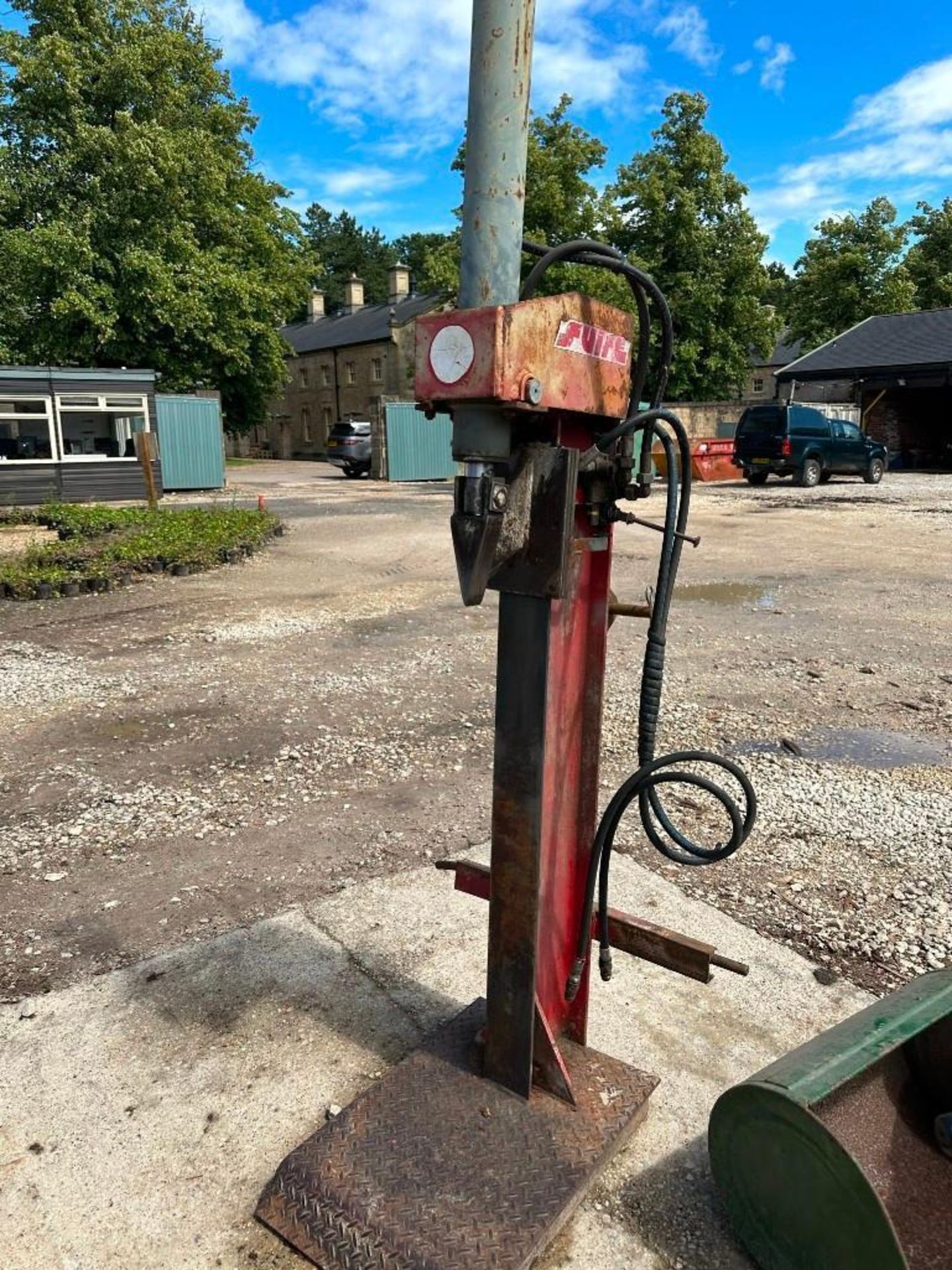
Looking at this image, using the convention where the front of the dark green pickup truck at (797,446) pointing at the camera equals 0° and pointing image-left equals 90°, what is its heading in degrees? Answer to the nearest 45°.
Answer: approximately 225°

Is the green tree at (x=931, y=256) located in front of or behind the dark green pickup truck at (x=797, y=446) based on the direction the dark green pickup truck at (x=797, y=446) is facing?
in front

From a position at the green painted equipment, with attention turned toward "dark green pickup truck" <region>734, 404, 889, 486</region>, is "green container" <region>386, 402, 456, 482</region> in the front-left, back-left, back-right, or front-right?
front-left

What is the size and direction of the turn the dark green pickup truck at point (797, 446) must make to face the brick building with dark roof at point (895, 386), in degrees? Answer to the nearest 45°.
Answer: approximately 45° to its left

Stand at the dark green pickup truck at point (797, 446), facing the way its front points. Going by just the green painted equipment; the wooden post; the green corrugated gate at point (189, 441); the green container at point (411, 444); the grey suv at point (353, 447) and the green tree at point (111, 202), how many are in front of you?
0

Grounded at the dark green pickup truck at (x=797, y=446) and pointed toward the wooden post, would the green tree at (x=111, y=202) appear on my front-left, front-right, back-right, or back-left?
front-right

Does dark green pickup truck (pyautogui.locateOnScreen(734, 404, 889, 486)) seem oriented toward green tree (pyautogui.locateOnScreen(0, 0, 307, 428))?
no

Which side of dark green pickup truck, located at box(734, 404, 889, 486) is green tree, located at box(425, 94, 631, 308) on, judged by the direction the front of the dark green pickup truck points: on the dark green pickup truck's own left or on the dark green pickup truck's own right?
on the dark green pickup truck's own left

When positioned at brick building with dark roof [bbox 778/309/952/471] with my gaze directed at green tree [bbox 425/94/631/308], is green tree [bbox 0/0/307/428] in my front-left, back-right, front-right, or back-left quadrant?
front-left

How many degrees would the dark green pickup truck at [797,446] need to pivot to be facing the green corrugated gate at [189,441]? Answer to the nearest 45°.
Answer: approximately 135° to its left

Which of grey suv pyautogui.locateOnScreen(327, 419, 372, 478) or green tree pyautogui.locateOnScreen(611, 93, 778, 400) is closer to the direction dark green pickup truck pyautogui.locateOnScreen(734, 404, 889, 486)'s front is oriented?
the green tree
